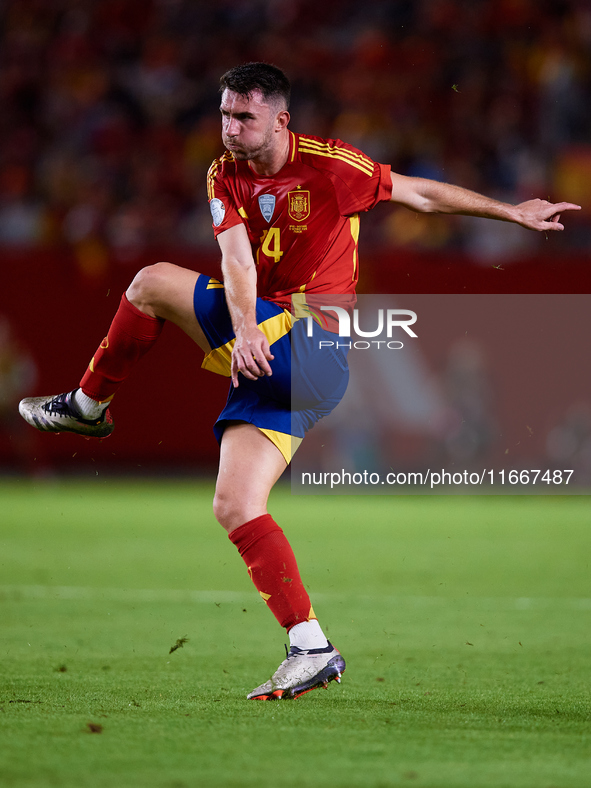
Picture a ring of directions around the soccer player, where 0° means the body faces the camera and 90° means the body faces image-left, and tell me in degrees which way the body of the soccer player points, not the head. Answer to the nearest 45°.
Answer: approximately 45°

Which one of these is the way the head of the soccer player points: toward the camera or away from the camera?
toward the camera
